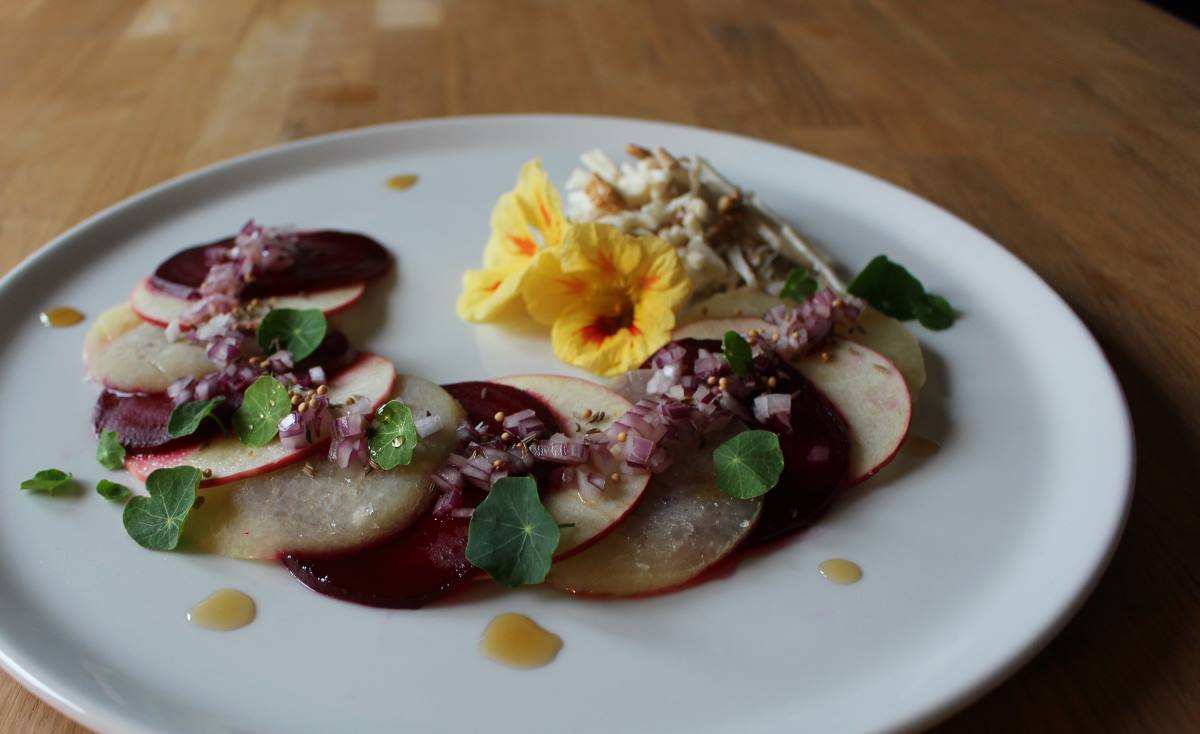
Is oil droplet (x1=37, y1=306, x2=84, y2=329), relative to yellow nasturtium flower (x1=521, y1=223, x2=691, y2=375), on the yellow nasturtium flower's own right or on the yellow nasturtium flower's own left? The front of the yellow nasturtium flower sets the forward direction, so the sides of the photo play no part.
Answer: on the yellow nasturtium flower's own right

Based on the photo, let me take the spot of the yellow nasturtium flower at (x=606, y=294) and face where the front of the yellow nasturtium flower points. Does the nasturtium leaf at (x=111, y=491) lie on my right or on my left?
on my right

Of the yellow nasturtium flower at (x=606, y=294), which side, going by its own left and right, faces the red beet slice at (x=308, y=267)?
right

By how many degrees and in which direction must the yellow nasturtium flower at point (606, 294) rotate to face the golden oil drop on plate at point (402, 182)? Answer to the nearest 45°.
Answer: approximately 135° to its right

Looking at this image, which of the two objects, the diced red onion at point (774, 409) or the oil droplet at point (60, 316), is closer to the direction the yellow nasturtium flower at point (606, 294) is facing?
the diced red onion

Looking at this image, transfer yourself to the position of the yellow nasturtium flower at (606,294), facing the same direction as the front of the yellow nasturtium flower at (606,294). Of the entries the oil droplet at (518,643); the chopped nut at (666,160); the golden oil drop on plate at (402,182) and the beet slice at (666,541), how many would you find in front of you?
2

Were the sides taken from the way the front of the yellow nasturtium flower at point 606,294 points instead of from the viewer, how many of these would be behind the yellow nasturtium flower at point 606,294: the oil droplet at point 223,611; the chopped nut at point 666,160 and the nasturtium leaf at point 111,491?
1

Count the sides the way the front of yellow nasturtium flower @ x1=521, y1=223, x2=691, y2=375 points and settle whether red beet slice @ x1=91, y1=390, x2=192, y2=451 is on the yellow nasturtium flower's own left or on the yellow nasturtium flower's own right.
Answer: on the yellow nasturtium flower's own right

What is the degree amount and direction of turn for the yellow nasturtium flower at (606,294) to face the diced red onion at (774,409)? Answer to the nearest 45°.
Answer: approximately 45° to its left

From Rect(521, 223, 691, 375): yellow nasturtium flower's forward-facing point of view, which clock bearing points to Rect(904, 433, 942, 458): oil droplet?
The oil droplet is roughly at 10 o'clock from the yellow nasturtium flower.

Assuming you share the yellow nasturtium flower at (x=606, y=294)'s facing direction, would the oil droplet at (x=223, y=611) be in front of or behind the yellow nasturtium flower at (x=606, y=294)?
in front

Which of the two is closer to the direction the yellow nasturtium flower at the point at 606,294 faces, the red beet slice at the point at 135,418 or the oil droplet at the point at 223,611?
the oil droplet

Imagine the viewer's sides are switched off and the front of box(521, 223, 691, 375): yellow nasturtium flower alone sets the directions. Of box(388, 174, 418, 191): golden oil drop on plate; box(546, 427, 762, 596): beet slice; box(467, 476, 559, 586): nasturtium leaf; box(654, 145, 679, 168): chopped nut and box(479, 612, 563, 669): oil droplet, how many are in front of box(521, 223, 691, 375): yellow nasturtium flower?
3

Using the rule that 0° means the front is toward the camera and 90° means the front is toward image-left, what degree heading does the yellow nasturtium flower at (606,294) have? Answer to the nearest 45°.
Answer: approximately 0°
